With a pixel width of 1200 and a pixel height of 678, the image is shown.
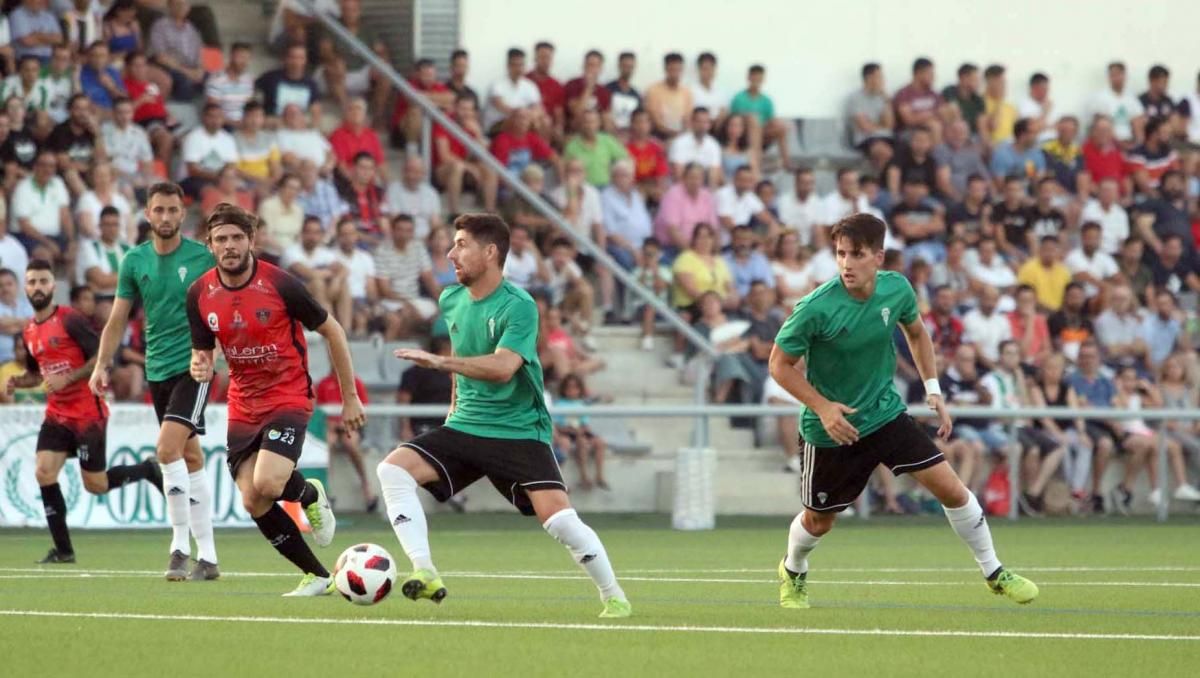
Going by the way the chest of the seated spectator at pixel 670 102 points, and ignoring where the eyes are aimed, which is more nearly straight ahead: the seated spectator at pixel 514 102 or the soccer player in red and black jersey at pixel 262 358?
the soccer player in red and black jersey

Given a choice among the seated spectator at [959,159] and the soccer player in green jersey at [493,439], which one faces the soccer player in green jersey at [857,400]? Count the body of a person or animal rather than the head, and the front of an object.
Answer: the seated spectator

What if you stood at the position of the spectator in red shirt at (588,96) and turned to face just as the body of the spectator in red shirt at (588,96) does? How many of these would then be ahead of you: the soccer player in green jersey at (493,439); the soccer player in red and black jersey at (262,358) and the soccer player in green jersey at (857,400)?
3

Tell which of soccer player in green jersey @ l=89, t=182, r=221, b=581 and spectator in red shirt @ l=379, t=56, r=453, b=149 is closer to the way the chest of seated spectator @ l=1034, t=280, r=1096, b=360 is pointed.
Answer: the soccer player in green jersey

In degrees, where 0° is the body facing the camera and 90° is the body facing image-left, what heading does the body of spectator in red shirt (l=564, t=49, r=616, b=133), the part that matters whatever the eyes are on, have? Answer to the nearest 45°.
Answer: approximately 0°

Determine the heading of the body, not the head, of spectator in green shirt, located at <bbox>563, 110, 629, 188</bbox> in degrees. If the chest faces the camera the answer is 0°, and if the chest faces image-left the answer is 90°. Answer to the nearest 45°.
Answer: approximately 0°
